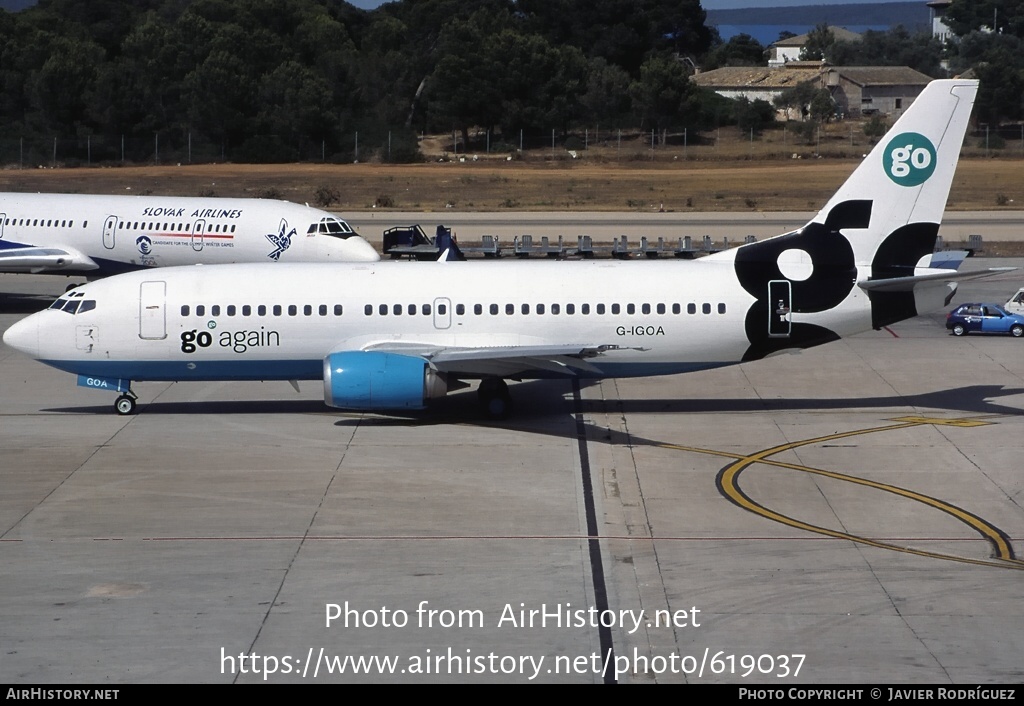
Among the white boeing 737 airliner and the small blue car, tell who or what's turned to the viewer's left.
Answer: the white boeing 737 airliner

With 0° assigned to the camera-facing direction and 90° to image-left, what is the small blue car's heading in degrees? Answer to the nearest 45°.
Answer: approximately 270°

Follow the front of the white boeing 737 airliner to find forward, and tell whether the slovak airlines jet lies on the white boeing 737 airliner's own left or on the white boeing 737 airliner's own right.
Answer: on the white boeing 737 airliner's own right

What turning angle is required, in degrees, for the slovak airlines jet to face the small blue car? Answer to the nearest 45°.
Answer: approximately 45° to its right

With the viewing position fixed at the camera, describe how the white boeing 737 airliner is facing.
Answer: facing to the left of the viewer

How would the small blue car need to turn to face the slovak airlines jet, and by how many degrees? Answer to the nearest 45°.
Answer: approximately 180°

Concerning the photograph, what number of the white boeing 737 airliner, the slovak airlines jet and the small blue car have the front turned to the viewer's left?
1

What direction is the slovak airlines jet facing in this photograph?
to the viewer's right

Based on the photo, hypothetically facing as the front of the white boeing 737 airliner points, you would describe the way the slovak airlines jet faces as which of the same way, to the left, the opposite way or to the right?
the opposite way

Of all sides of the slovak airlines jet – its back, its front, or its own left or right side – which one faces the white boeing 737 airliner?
right

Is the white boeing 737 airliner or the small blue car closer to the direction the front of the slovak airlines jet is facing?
the small blue car

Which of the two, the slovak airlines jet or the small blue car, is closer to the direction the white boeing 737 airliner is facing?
the slovak airlines jet
